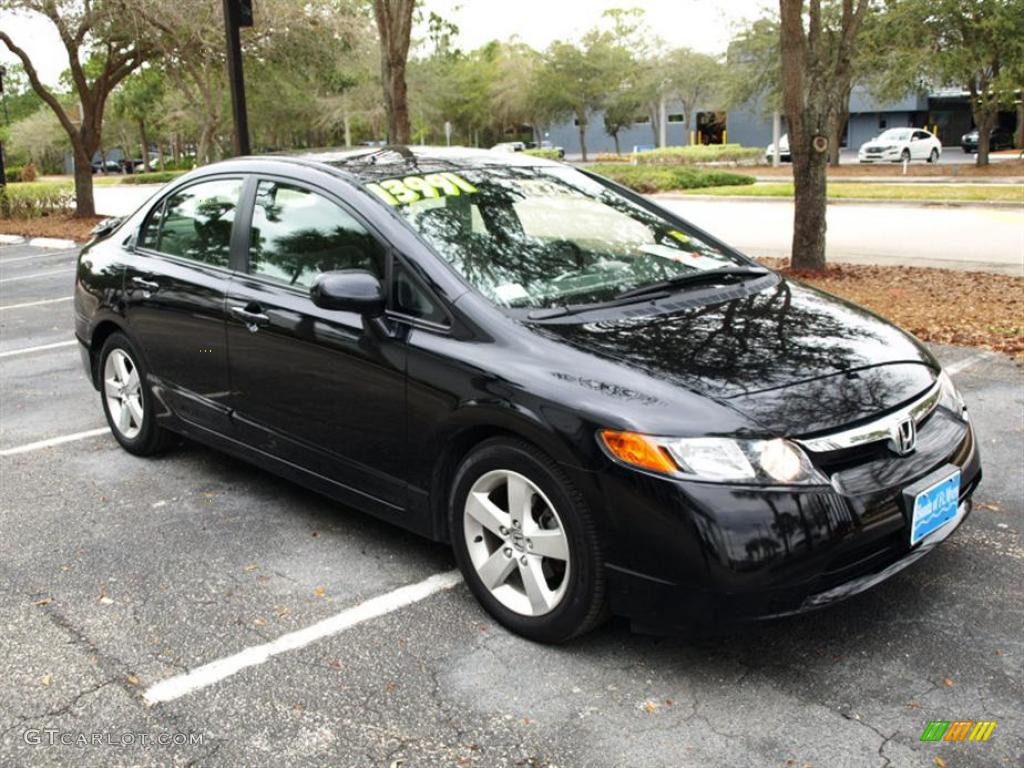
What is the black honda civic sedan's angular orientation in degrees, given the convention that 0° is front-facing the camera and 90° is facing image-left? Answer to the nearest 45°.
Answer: approximately 315°

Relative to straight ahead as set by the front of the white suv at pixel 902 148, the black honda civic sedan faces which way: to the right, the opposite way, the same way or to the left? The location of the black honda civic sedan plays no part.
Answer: to the left

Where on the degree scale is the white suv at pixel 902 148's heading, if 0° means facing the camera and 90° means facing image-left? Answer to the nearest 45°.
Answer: approximately 45°

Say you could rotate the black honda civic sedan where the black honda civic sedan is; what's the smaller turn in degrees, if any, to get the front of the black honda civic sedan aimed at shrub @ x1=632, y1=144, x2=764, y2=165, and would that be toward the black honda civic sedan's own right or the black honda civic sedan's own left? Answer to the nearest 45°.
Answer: approximately 135° to the black honda civic sedan's own left

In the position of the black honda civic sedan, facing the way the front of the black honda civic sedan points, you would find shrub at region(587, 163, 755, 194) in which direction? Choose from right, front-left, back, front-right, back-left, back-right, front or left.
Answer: back-left

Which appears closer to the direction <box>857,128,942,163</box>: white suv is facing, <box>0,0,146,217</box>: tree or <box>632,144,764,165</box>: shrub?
the tree
